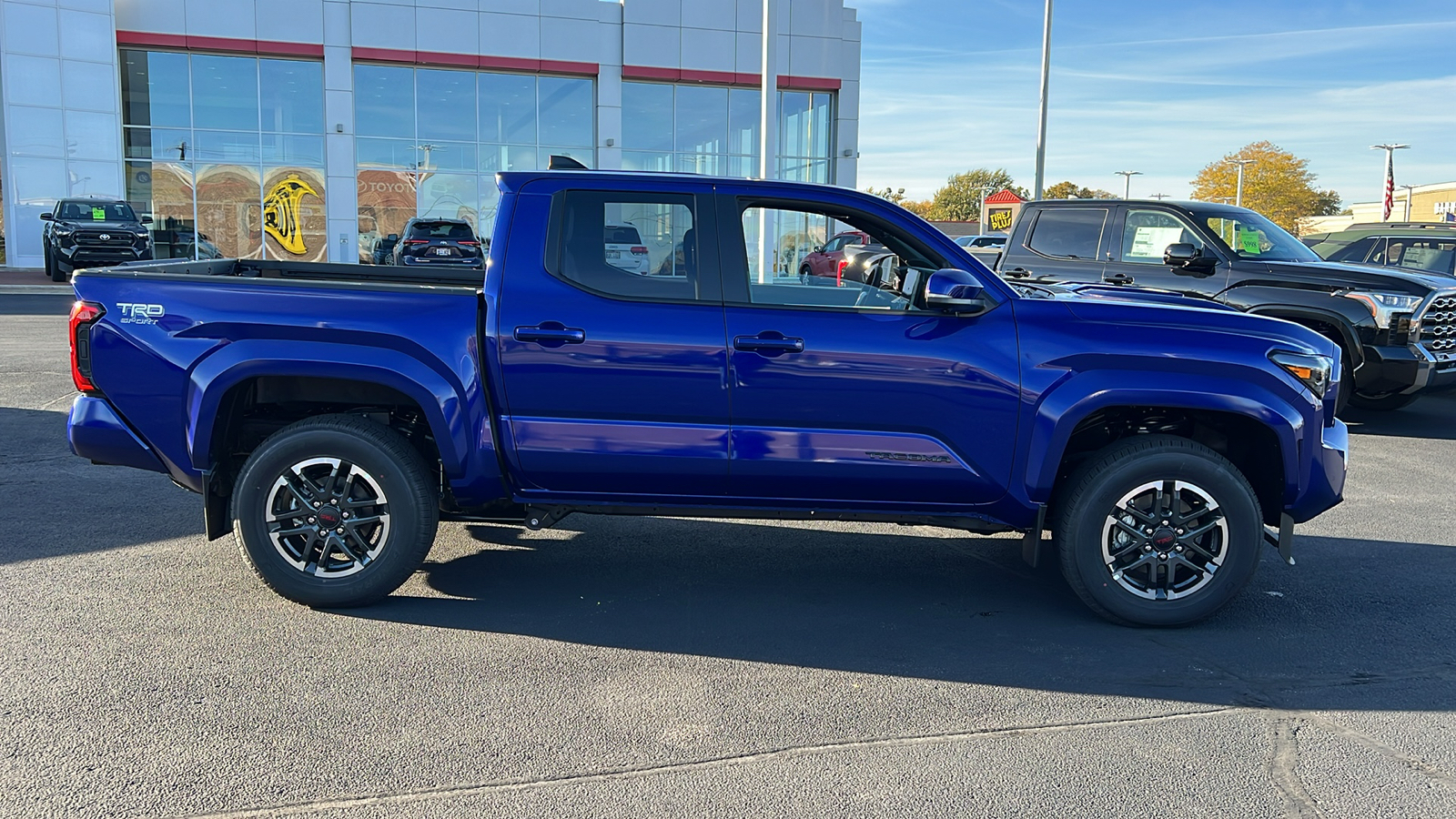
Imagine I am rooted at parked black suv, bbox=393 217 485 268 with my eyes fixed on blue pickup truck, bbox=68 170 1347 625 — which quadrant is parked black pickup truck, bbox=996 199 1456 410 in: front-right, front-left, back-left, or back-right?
front-left

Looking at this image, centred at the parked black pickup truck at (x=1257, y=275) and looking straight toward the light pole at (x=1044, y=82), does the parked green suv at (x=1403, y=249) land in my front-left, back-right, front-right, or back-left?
front-right

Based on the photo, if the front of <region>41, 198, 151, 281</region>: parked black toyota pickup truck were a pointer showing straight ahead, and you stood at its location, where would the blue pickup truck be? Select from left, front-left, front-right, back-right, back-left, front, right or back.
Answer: front

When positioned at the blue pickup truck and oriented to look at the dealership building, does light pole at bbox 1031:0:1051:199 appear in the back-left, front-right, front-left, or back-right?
front-right

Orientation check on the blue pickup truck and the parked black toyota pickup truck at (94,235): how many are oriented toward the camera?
1

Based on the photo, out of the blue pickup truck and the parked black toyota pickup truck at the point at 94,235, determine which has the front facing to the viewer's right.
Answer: the blue pickup truck

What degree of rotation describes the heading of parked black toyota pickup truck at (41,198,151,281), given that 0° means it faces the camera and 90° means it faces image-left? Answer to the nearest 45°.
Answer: approximately 0°

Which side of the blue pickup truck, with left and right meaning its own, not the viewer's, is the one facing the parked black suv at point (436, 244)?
left

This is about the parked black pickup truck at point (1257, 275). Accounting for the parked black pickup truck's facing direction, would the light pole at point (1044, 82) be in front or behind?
behind

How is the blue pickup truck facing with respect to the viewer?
to the viewer's right
